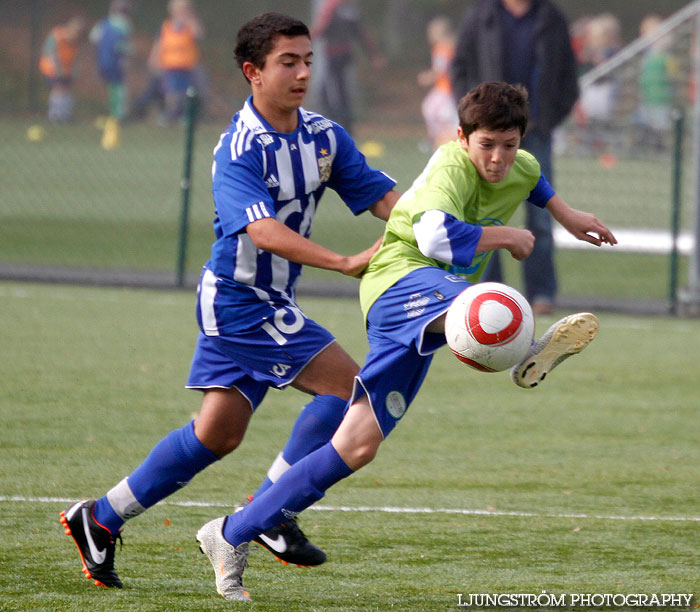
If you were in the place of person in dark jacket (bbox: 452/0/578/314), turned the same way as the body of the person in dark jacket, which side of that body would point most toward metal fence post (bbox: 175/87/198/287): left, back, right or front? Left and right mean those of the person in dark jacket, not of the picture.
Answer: right

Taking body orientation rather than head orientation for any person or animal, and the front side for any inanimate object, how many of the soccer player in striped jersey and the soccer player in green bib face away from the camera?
0

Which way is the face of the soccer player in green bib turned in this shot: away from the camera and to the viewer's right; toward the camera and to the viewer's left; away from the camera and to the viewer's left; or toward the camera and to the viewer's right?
toward the camera and to the viewer's right

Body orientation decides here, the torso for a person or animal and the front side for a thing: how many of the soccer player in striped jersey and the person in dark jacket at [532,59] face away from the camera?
0

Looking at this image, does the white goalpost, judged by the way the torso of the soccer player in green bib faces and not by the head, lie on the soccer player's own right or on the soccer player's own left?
on the soccer player's own left

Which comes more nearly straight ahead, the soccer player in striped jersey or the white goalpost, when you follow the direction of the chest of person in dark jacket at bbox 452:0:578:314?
the soccer player in striped jersey
